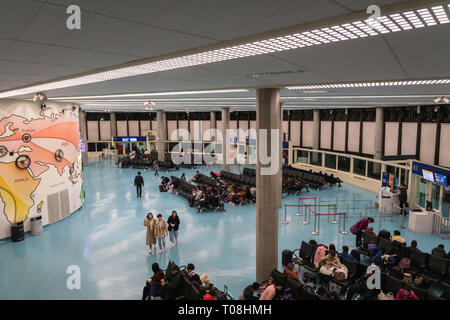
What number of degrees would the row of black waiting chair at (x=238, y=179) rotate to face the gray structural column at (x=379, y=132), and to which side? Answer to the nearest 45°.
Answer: approximately 135° to its left

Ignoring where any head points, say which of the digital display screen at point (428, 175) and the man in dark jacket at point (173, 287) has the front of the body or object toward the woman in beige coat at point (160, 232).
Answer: the digital display screen

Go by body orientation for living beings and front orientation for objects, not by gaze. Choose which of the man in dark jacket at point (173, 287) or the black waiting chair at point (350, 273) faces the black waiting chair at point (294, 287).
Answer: the black waiting chair at point (350, 273)

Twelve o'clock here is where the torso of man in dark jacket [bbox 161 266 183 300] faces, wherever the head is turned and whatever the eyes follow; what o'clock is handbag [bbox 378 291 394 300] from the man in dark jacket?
The handbag is roughly at 8 o'clock from the man in dark jacket.

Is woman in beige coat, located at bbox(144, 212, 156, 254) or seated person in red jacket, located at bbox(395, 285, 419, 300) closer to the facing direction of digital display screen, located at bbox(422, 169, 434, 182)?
the woman in beige coat

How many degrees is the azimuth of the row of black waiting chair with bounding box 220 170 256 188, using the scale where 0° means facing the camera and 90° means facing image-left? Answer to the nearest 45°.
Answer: approximately 45°

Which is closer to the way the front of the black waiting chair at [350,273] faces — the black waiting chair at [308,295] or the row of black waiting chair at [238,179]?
the black waiting chair

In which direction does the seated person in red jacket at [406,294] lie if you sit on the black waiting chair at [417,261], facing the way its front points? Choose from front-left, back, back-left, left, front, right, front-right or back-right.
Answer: front-left

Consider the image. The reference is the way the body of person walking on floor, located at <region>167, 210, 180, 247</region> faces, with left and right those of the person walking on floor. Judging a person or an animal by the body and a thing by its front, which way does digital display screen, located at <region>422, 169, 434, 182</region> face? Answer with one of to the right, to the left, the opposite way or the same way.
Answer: to the right

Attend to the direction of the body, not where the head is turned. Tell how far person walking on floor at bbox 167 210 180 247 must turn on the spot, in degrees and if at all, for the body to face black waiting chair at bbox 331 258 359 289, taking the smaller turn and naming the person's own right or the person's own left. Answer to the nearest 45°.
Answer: approximately 45° to the person's own left

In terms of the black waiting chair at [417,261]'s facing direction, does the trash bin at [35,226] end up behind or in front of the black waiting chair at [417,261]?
in front

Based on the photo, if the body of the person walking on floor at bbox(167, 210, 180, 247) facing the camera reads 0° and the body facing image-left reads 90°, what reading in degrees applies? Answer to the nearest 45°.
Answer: approximately 0°

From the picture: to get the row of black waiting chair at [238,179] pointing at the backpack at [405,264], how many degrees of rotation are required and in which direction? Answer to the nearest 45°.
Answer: approximately 45° to its left

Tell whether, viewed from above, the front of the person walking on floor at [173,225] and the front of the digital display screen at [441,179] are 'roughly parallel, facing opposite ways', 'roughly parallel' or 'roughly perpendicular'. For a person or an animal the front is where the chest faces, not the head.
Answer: roughly perpendicular

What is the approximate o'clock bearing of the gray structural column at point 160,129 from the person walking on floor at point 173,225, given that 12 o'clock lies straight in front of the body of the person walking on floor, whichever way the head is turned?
The gray structural column is roughly at 6 o'clock from the person walking on floor.
